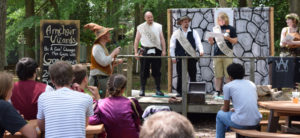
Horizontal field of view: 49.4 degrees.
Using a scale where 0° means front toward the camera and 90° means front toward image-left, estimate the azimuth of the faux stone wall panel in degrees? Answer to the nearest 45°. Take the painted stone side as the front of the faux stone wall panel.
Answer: approximately 0°

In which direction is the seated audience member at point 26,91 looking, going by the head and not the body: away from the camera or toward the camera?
away from the camera

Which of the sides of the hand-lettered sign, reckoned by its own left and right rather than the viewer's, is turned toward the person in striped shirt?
front

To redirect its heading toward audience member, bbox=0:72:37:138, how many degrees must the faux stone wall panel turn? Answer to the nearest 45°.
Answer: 0° — it already faces them

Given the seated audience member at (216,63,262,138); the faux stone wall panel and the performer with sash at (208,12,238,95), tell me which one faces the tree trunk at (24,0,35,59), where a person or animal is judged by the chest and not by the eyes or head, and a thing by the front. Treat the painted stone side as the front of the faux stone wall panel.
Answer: the seated audience member

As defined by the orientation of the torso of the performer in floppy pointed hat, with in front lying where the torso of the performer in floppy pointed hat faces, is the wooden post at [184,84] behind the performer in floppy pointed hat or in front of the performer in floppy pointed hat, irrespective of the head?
in front

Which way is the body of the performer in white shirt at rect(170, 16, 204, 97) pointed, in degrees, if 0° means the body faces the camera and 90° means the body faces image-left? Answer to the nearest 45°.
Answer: approximately 0°

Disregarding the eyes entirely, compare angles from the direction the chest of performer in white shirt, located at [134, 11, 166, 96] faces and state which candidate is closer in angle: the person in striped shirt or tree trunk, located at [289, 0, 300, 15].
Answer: the person in striped shirt

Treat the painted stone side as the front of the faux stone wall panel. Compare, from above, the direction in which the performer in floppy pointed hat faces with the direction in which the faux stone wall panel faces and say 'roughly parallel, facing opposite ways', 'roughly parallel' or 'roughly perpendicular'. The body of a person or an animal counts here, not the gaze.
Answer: roughly perpendicular

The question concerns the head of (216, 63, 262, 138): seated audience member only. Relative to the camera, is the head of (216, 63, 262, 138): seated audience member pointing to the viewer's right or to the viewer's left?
to the viewer's left

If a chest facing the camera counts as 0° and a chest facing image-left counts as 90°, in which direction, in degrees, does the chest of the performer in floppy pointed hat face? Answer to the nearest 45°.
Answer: approximately 270°

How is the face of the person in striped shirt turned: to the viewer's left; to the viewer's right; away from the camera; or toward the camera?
away from the camera

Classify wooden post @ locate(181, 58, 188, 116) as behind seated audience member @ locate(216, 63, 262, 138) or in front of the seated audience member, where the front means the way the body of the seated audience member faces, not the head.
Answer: in front

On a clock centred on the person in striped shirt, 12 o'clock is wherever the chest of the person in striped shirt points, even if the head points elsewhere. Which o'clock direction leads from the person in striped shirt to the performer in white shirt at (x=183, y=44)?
The performer in white shirt is roughly at 1 o'clock from the person in striped shirt.
